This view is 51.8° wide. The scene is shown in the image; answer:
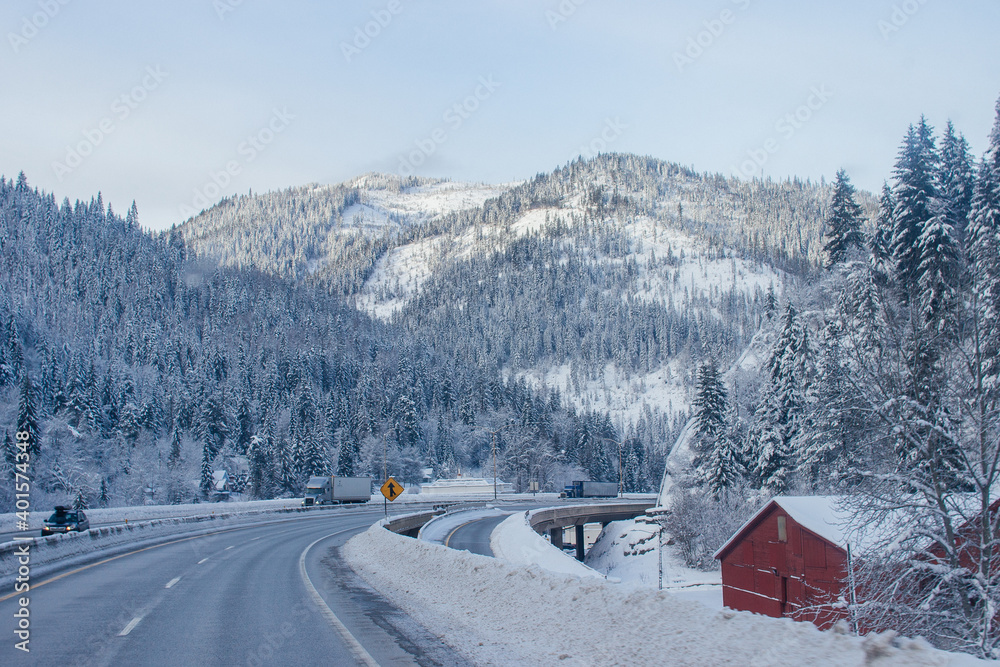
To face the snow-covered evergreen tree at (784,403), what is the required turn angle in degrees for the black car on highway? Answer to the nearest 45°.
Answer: approximately 135° to its left

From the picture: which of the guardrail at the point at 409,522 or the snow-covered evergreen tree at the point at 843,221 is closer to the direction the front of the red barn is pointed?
the guardrail

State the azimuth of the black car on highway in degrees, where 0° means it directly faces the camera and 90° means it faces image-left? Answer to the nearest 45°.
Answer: approximately 45°

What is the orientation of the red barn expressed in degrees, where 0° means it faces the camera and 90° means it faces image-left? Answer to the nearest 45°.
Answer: approximately 45°

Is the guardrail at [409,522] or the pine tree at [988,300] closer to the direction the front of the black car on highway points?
the pine tree

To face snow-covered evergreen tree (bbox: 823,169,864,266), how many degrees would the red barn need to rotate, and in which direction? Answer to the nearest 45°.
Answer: approximately 135° to its right
